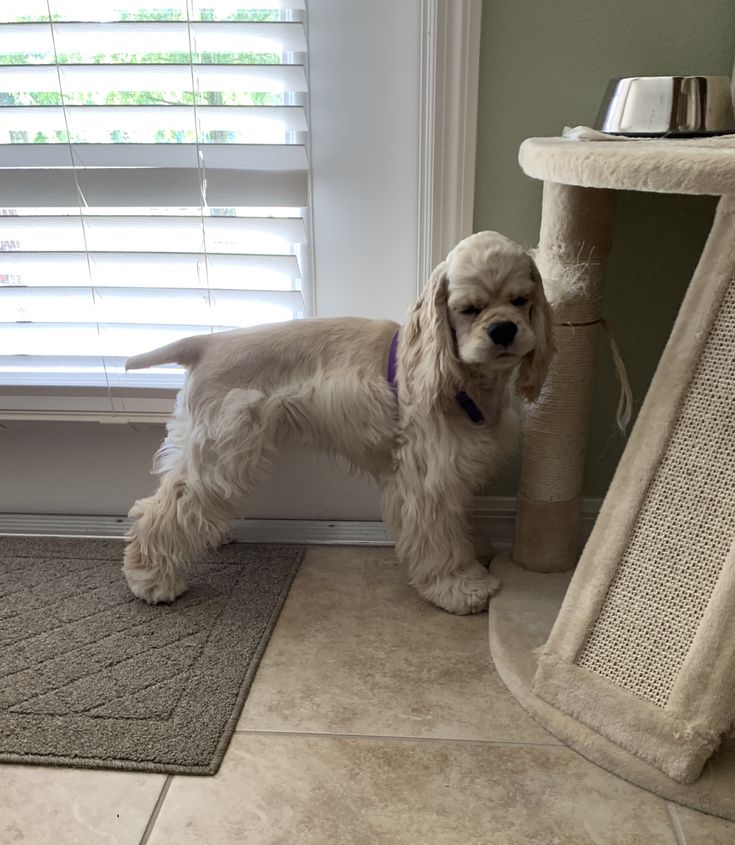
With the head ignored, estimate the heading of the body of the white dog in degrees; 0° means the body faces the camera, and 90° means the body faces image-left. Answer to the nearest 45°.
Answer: approximately 270°

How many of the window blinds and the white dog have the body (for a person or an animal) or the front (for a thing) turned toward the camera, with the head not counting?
1

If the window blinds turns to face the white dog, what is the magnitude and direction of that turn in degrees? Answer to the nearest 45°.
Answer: approximately 45° to its left

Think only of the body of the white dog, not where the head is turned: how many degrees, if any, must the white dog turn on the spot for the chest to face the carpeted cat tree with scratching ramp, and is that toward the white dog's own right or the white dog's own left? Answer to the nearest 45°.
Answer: approximately 45° to the white dog's own right

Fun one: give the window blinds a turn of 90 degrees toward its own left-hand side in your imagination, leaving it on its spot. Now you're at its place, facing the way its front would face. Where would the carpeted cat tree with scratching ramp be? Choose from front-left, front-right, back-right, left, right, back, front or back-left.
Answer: front-right

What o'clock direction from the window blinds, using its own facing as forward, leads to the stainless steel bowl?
The stainless steel bowl is roughly at 10 o'clock from the window blinds.

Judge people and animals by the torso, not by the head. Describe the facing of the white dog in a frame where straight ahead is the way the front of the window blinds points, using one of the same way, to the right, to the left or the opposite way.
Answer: to the left

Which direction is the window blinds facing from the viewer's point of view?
toward the camera

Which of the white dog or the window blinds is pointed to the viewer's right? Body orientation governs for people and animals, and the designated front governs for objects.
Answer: the white dog
